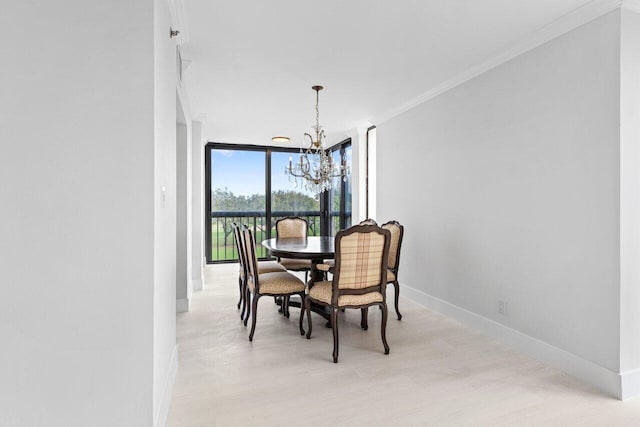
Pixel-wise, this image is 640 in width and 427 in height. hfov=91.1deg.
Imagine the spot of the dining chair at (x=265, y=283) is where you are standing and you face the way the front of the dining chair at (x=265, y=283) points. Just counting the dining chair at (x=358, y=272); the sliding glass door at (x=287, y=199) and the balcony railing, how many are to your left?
2

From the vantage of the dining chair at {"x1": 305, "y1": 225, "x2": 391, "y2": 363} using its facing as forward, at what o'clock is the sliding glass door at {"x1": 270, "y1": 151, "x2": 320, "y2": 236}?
The sliding glass door is roughly at 1 o'clock from the dining chair.

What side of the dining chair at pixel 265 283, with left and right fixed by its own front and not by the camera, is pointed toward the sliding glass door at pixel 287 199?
left

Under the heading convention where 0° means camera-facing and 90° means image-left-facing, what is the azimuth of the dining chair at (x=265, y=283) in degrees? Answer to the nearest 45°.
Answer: approximately 270°

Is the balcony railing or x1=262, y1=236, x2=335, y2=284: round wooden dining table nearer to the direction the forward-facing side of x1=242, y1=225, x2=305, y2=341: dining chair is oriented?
the round wooden dining table

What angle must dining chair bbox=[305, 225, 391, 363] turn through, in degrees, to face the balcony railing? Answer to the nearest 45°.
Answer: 0° — it already faces it

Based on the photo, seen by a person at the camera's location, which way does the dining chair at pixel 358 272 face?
facing away from the viewer and to the left of the viewer

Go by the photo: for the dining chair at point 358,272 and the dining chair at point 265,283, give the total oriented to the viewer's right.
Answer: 1

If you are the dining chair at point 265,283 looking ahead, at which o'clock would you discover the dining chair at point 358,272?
the dining chair at point 358,272 is roughly at 1 o'clock from the dining chair at point 265,283.
